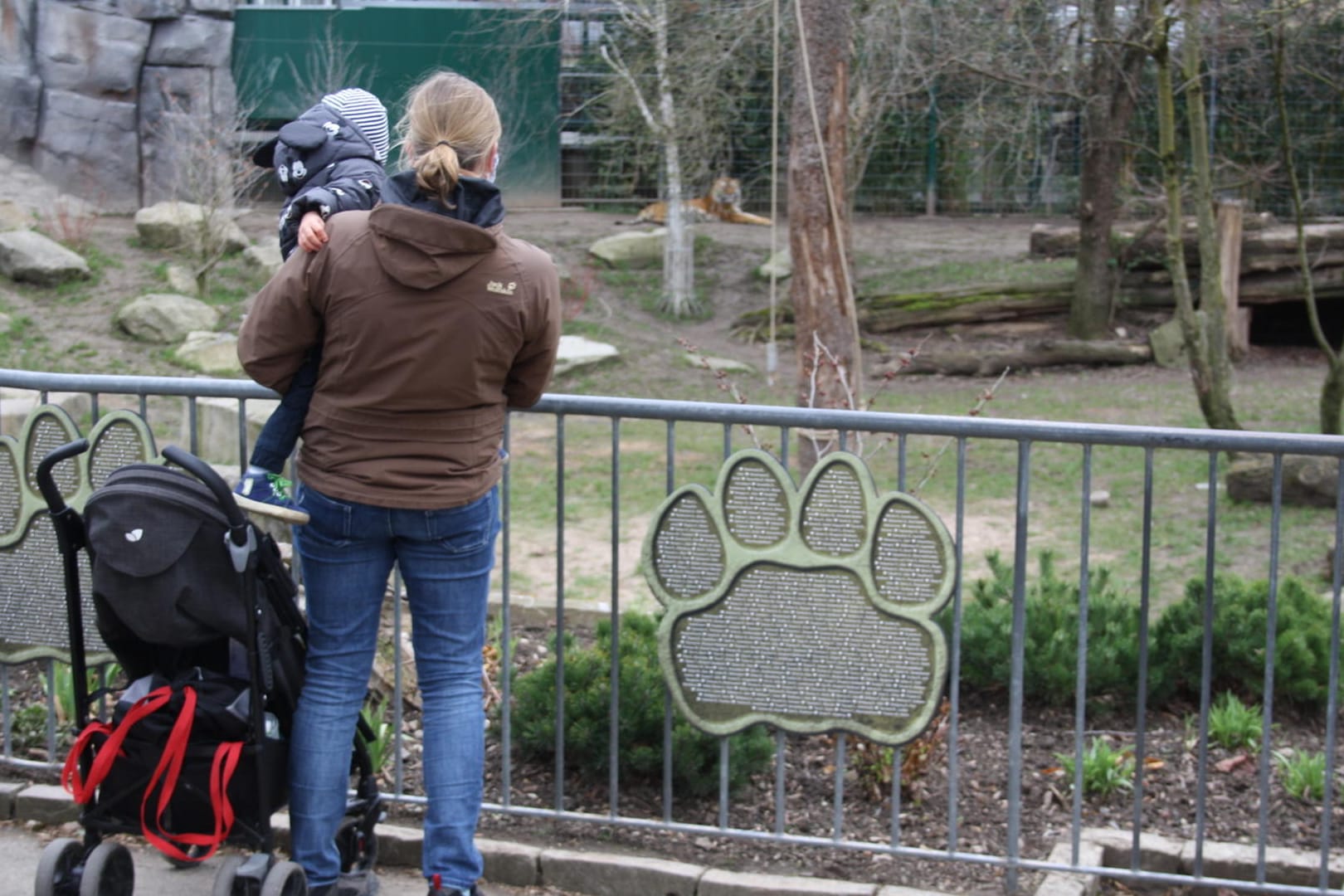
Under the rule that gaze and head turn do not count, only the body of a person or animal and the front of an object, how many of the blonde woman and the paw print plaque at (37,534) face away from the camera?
1

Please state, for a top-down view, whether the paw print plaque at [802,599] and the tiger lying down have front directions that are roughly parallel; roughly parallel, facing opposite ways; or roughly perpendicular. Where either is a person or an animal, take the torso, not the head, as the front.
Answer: roughly perpendicular

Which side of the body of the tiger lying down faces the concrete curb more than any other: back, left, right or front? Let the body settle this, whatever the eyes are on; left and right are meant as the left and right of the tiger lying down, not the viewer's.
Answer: right

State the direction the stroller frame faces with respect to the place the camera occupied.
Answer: facing away from the viewer and to the right of the viewer

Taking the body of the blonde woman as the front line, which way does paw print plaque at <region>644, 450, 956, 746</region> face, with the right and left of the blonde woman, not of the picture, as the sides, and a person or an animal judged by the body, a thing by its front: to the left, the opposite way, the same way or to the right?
the opposite way

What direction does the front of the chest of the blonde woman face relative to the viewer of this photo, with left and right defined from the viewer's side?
facing away from the viewer

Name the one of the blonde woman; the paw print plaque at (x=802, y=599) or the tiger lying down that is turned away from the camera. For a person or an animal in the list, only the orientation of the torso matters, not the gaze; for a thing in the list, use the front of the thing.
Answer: the blonde woman

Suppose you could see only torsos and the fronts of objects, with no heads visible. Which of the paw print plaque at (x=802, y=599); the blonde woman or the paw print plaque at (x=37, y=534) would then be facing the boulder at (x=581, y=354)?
the blonde woman

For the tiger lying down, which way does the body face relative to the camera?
to the viewer's right

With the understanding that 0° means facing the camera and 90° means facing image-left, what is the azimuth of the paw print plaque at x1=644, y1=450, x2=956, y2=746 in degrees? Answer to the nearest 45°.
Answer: approximately 0°
